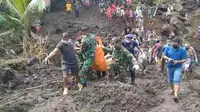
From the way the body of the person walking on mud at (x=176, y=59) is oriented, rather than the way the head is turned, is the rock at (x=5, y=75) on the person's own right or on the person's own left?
on the person's own right

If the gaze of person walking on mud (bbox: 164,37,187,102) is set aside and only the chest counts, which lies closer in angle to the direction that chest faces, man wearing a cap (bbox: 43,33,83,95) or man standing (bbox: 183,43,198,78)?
the man wearing a cap

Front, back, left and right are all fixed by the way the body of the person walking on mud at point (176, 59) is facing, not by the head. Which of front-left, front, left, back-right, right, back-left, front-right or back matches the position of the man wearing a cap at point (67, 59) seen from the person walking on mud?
right

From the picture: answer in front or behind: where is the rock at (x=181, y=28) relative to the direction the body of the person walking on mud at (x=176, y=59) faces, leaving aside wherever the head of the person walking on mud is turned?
behind

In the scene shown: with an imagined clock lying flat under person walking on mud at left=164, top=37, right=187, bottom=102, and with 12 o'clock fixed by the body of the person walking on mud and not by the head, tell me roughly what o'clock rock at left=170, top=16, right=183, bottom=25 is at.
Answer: The rock is roughly at 6 o'clock from the person walking on mud.

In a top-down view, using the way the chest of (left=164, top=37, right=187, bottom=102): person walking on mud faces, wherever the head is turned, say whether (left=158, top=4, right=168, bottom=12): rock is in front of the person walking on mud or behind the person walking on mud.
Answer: behind

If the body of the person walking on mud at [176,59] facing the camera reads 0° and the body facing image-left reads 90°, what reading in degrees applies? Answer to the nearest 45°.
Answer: approximately 0°

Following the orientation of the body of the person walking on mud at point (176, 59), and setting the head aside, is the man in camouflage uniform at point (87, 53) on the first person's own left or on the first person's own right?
on the first person's own right

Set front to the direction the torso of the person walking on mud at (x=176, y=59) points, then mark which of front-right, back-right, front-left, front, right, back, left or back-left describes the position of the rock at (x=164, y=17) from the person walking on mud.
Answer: back
